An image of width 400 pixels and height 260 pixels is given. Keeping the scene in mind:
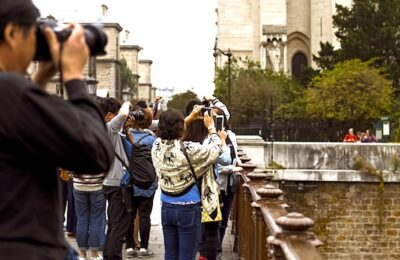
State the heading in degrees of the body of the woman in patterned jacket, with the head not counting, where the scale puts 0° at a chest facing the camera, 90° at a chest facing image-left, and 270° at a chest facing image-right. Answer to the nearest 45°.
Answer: approximately 225°

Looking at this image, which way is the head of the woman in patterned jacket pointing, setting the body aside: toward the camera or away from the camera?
away from the camera

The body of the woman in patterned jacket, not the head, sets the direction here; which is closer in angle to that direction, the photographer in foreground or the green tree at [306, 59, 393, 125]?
the green tree

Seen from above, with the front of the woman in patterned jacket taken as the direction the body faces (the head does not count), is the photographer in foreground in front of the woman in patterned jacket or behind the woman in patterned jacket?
behind
